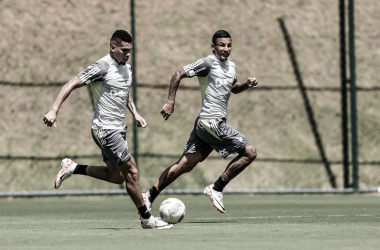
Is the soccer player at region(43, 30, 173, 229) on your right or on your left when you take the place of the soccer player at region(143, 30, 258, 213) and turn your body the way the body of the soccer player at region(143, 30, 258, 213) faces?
on your right

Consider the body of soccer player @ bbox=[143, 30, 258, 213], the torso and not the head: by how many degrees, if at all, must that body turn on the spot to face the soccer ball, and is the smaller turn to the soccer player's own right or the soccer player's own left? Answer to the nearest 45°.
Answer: approximately 45° to the soccer player's own right
